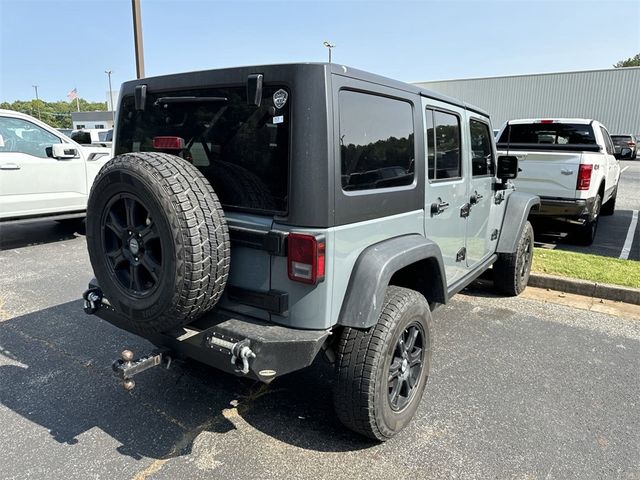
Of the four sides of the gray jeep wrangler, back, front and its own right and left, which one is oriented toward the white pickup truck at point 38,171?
left

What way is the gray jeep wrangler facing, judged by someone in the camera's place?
facing away from the viewer and to the right of the viewer

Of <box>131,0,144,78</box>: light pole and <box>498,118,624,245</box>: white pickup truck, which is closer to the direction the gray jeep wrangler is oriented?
the white pickup truck

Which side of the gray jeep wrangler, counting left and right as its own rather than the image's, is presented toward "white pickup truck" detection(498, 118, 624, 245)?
front

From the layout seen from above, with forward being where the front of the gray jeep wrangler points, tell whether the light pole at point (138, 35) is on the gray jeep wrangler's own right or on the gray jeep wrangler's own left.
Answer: on the gray jeep wrangler's own left

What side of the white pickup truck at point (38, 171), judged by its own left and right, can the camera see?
right

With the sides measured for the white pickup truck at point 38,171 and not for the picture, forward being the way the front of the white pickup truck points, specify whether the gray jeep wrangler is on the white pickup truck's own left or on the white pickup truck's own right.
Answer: on the white pickup truck's own right

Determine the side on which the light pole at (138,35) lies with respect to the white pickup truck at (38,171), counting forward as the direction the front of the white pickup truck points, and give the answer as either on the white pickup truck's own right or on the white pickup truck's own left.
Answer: on the white pickup truck's own left

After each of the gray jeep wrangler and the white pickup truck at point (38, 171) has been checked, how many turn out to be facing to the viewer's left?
0
